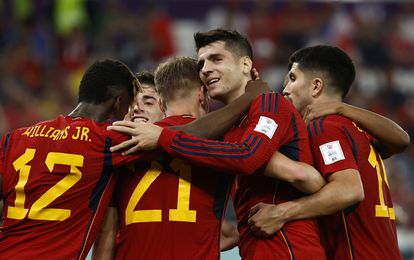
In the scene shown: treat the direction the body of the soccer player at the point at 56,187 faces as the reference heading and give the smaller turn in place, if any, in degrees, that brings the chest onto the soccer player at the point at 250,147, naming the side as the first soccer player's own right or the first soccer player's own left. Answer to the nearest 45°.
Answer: approximately 45° to the first soccer player's own right

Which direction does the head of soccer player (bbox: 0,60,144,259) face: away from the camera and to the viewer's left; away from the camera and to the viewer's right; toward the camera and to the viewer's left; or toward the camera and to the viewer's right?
away from the camera and to the viewer's right

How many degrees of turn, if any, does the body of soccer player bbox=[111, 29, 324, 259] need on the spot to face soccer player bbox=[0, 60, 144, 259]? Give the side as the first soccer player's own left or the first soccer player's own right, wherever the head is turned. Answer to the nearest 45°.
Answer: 0° — they already face them

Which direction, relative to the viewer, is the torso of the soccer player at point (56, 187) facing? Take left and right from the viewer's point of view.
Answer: facing away from the viewer and to the right of the viewer

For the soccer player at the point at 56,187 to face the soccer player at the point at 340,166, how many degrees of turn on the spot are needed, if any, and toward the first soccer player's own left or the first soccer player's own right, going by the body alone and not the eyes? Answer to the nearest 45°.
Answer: approximately 45° to the first soccer player's own right

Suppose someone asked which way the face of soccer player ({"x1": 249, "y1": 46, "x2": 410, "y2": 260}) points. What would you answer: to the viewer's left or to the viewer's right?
to the viewer's left

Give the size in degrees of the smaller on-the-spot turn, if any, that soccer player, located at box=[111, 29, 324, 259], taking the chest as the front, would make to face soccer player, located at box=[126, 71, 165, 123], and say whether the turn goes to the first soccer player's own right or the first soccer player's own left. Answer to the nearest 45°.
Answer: approximately 45° to the first soccer player's own right
